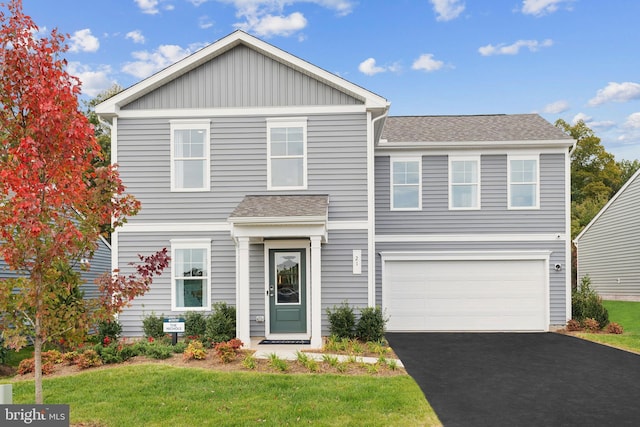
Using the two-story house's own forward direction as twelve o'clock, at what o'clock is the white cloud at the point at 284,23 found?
The white cloud is roughly at 6 o'clock from the two-story house.

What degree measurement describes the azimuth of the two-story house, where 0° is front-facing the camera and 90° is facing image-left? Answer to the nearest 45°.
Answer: approximately 0°

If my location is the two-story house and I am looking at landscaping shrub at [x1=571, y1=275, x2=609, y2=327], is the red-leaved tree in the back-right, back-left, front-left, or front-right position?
back-right

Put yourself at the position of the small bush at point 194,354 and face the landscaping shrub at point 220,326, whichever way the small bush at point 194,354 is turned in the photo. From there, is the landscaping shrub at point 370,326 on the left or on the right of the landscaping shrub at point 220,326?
right

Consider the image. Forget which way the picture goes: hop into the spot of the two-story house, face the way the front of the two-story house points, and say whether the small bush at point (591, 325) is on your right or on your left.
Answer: on your left
